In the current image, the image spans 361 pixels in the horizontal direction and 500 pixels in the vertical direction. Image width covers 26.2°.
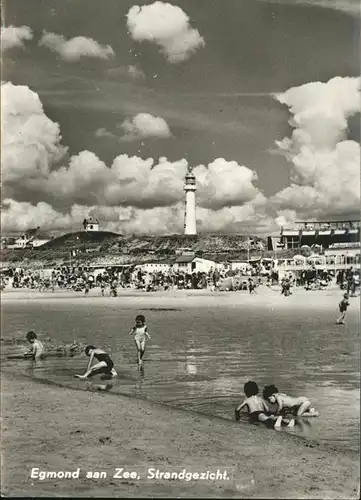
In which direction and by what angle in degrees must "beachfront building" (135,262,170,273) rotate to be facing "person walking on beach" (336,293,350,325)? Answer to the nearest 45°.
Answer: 0° — it already faces them

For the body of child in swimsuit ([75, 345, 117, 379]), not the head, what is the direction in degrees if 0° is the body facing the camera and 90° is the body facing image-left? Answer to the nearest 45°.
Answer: approximately 90°

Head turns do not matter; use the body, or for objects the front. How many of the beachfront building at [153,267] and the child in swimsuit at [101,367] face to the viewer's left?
1

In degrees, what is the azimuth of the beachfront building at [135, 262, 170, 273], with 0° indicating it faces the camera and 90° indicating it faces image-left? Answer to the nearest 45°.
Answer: approximately 0°

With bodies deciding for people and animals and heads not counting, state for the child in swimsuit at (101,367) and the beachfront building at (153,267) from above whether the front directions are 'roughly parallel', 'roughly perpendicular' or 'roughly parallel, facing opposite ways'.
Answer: roughly perpendicular
